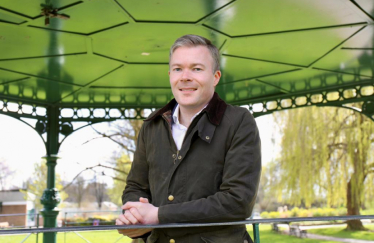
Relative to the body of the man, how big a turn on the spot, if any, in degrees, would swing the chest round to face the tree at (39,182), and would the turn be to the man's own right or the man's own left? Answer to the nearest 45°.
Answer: approximately 135° to the man's own right

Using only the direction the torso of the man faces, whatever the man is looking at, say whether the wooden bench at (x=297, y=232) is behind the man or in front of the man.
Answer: behind

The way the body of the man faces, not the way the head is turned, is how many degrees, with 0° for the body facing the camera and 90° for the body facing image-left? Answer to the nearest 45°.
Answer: approximately 45°

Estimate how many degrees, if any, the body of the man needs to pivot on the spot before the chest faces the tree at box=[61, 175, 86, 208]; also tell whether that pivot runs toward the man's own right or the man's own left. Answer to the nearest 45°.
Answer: approximately 135° to the man's own right
